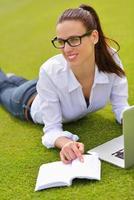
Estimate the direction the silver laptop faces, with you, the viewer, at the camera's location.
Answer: facing away from the viewer and to the left of the viewer
